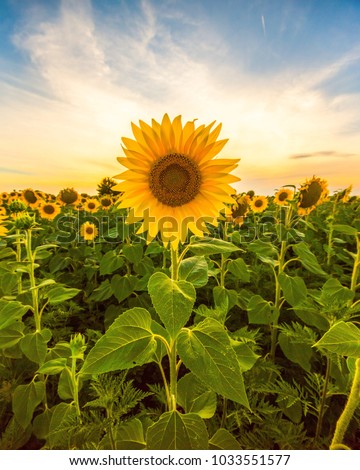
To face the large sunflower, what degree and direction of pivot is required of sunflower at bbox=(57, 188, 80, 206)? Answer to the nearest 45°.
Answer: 0° — it already faces it

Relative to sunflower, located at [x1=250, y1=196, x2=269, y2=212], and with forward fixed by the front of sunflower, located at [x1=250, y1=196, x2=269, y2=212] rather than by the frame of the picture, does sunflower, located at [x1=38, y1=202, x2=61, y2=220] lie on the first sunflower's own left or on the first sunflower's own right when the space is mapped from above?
on the first sunflower's own right

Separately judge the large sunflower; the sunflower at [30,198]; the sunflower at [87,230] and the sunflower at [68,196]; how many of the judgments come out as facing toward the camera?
4

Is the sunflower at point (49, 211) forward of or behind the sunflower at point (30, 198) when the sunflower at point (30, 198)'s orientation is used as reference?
forward

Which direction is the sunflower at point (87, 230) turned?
toward the camera

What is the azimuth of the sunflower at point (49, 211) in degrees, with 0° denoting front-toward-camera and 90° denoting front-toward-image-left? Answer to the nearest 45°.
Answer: approximately 0°

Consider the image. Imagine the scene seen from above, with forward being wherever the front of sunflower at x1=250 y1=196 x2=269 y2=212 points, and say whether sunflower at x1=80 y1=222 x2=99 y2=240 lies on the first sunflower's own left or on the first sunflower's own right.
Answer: on the first sunflower's own right

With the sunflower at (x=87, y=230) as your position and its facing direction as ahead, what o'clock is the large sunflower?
The large sunflower is roughly at 12 o'clock from the sunflower.

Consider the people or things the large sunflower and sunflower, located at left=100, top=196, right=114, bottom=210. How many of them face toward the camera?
2

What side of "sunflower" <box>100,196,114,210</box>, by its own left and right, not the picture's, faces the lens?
front

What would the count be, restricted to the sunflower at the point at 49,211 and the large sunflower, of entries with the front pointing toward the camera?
2

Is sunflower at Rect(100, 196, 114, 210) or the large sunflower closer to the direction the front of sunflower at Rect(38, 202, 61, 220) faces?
the large sunflower

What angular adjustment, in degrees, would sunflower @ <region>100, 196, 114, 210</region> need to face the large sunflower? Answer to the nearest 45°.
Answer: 0° — it already faces it
